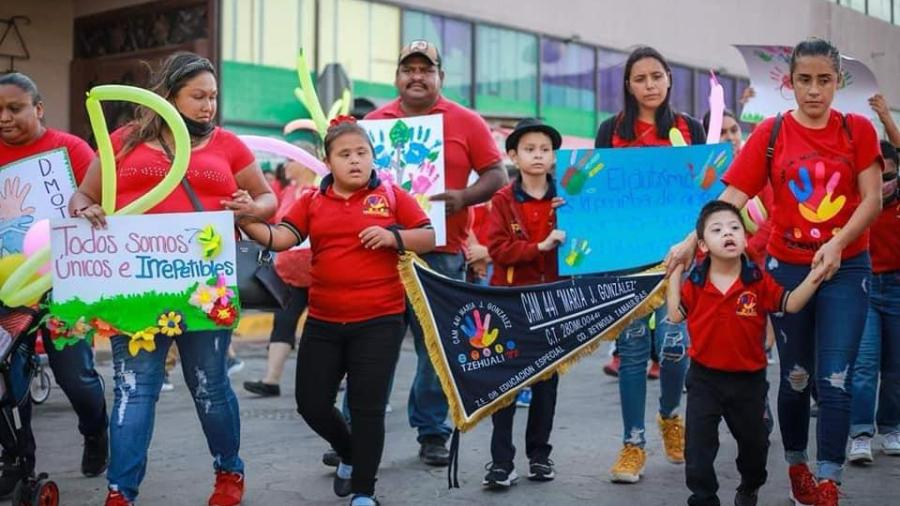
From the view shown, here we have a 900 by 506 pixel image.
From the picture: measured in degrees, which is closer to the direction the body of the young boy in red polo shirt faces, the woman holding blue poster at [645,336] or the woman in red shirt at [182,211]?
the woman in red shirt

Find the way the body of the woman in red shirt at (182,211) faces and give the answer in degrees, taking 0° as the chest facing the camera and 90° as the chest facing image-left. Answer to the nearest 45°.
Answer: approximately 0°

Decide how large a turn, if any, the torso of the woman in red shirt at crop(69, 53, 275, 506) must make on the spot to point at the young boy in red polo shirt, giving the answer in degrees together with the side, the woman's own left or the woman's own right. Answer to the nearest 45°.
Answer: approximately 90° to the woman's own left

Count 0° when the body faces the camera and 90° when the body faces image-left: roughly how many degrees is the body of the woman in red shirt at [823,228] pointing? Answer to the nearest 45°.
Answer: approximately 0°
